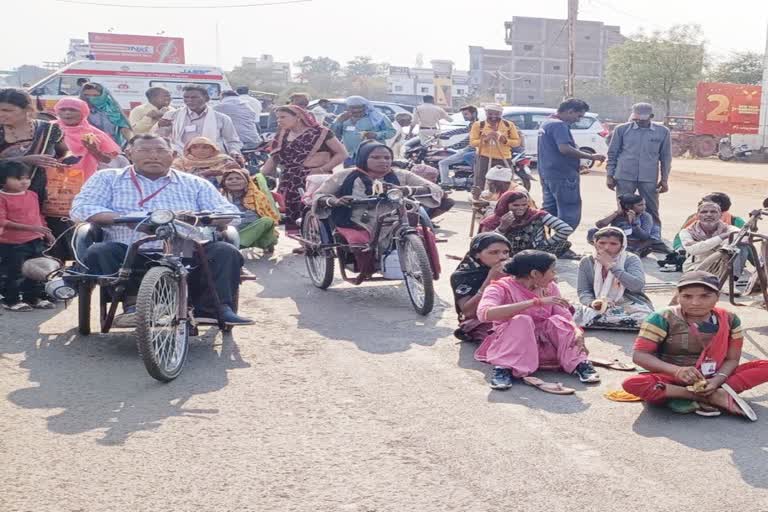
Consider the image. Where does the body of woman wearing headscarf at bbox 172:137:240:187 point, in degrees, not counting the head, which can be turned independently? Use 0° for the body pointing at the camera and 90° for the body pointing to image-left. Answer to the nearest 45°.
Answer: approximately 0°

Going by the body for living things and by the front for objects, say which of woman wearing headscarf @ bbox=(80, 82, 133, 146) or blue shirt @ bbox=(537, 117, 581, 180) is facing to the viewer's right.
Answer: the blue shirt

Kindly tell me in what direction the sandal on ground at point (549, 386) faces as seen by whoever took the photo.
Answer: facing to the right of the viewer

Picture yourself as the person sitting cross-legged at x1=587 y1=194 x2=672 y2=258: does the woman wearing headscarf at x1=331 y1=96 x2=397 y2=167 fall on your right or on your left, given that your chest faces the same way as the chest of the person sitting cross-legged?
on your right

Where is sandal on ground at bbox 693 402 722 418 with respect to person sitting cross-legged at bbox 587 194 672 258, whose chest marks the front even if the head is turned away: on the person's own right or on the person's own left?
on the person's own left

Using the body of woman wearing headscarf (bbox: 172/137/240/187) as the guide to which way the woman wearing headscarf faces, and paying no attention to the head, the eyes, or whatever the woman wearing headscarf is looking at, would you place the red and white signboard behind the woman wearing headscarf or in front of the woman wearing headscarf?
behind

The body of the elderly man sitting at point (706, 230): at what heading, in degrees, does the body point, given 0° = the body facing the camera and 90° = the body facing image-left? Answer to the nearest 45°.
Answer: approximately 0°

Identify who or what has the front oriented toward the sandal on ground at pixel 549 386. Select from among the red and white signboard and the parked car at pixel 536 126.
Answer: the red and white signboard

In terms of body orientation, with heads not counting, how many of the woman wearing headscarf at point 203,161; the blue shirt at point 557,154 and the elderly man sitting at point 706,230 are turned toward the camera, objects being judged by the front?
2
